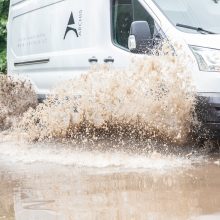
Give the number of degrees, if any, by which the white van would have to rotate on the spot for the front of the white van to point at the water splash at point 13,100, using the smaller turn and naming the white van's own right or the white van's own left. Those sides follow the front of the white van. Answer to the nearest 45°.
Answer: approximately 180°

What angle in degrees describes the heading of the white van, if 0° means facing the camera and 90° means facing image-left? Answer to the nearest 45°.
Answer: approximately 315°
